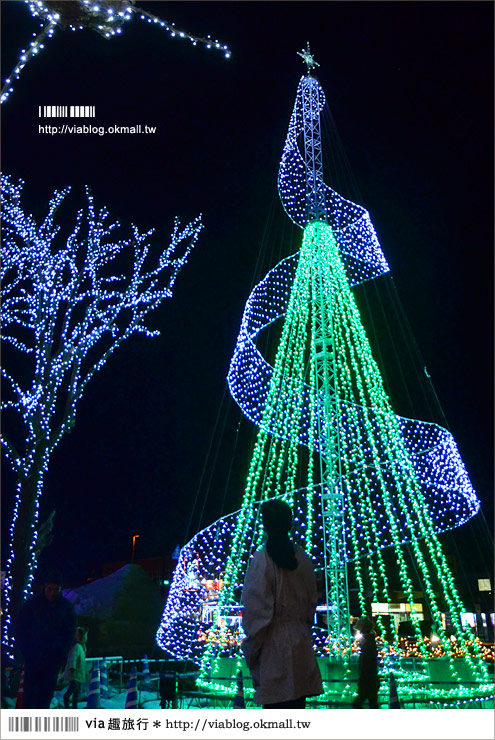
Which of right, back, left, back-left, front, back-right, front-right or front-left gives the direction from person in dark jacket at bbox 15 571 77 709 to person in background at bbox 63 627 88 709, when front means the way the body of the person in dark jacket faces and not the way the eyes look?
back

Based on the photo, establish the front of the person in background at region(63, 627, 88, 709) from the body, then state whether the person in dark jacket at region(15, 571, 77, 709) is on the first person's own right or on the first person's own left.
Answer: on the first person's own right

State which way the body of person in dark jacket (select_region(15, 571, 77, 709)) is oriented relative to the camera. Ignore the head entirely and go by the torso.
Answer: toward the camera

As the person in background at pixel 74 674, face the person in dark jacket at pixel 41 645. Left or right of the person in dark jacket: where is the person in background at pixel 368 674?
left

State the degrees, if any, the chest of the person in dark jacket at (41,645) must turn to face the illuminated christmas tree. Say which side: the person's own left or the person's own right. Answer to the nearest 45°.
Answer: approximately 135° to the person's own left

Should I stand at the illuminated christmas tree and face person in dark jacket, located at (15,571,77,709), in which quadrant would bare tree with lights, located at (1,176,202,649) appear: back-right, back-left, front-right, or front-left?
front-right

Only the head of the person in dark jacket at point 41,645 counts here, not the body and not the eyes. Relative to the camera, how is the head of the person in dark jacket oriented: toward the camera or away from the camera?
toward the camera
